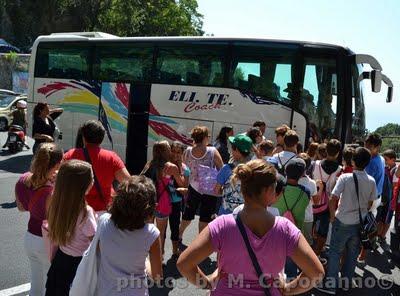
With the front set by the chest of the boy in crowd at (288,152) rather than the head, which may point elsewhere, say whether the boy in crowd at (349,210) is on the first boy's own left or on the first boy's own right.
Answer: on the first boy's own right

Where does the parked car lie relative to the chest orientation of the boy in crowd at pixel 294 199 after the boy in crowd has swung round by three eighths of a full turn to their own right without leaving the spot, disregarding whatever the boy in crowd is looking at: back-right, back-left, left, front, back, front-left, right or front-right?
back

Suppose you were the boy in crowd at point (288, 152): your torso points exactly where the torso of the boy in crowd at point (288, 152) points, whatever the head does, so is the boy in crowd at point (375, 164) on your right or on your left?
on your right

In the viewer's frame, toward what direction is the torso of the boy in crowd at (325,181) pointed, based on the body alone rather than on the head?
away from the camera

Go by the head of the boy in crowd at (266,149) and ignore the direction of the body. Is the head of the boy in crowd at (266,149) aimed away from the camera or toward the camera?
away from the camera

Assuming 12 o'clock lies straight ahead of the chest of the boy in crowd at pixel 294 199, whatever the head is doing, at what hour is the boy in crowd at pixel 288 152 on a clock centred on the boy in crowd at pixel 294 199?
the boy in crowd at pixel 288 152 is roughly at 12 o'clock from the boy in crowd at pixel 294 199.

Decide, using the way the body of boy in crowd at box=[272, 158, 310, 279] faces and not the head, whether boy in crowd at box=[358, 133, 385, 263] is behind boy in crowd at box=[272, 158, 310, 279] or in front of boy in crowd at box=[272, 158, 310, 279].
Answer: in front

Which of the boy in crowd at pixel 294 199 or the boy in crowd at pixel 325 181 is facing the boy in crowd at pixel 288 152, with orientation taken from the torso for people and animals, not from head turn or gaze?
the boy in crowd at pixel 294 199

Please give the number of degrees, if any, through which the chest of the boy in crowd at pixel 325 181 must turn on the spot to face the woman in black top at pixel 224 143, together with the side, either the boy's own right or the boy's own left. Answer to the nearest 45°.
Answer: approximately 45° to the boy's own left

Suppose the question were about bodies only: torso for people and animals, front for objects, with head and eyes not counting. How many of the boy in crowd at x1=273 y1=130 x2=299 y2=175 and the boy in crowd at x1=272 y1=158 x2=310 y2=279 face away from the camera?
2

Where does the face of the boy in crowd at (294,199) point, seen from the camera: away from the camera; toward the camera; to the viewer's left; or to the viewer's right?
away from the camera

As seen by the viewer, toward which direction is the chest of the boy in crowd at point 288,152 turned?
away from the camera

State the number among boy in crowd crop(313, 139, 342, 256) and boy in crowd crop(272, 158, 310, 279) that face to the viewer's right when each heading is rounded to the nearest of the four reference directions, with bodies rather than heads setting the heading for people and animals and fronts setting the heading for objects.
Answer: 0

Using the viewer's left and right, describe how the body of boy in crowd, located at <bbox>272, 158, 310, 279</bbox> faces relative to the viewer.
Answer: facing away from the viewer
